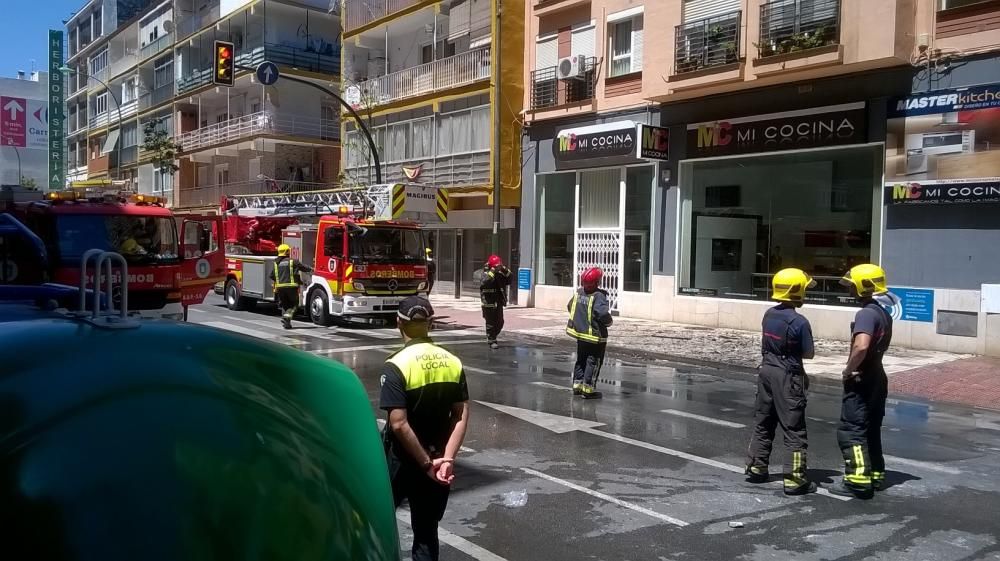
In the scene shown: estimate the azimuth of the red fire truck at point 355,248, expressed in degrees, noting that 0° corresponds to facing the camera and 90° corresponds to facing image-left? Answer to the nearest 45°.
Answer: approximately 315°

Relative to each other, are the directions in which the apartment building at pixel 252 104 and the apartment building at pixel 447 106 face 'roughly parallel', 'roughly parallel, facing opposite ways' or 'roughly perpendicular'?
roughly parallel

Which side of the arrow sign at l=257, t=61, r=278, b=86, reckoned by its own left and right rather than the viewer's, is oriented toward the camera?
front

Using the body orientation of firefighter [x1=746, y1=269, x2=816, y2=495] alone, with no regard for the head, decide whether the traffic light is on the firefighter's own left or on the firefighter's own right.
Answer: on the firefighter's own left

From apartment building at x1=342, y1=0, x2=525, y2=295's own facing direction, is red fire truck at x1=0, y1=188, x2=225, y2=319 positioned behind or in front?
in front

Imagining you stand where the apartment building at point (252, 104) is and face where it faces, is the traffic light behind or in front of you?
in front

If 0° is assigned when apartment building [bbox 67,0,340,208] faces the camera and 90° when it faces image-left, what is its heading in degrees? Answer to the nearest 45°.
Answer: approximately 45°

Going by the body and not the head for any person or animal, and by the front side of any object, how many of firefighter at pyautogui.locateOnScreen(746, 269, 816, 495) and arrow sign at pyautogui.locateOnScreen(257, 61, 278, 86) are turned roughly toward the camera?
1

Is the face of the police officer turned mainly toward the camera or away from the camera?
away from the camera

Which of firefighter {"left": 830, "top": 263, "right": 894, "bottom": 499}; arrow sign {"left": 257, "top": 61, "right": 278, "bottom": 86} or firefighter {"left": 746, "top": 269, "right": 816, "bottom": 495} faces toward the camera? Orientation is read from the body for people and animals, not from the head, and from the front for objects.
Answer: the arrow sign

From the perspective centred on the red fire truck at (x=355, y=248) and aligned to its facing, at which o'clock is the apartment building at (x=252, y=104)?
The apartment building is roughly at 7 o'clock from the red fire truck.
